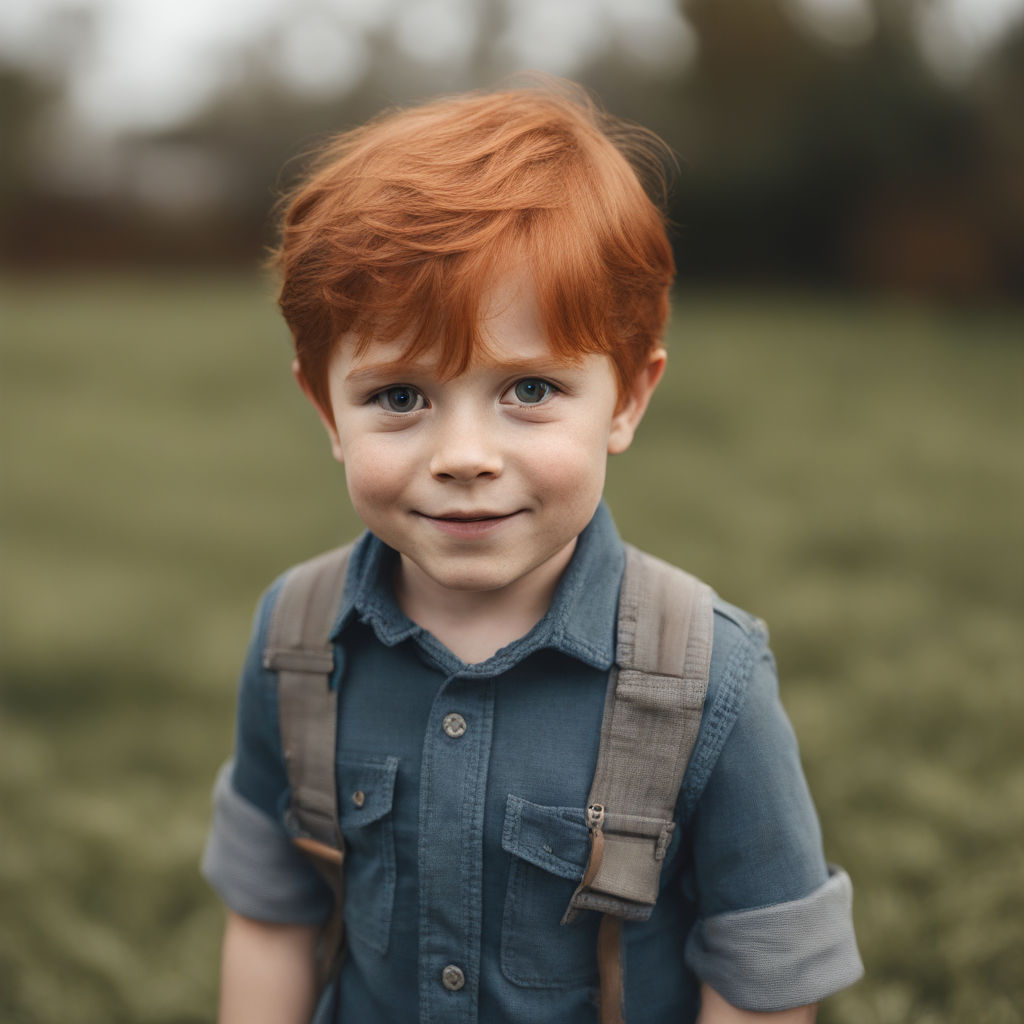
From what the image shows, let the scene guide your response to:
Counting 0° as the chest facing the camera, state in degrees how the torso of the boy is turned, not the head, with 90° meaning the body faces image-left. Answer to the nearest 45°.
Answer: approximately 0°

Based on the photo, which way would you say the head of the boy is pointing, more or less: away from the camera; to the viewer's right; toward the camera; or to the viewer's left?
toward the camera
